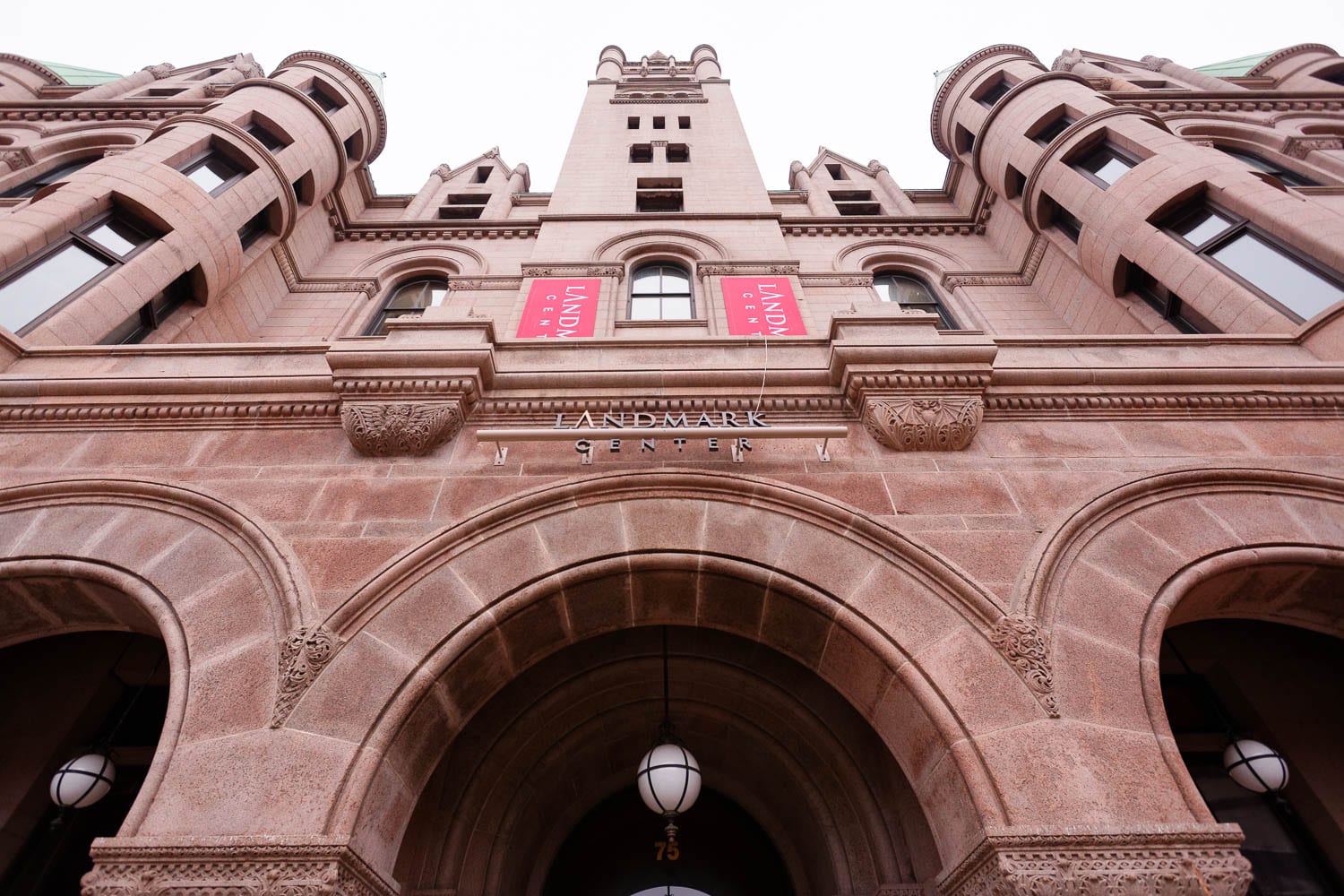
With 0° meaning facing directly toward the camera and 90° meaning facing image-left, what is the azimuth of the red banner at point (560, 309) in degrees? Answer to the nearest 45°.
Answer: approximately 0°

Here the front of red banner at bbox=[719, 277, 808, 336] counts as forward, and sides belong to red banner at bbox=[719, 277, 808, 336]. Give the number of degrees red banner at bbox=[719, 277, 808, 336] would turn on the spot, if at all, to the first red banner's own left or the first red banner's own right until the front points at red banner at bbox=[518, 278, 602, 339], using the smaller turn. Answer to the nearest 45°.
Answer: approximately 90° to the first red banner's own right
